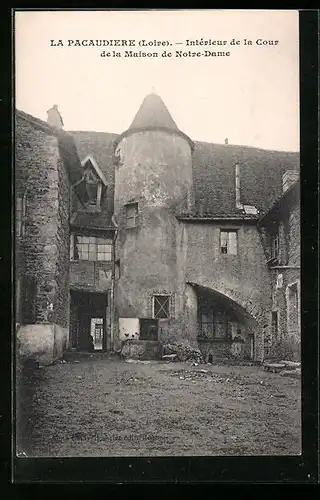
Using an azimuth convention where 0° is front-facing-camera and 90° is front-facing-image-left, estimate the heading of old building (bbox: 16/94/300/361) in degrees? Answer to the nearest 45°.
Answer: approximately 0°
